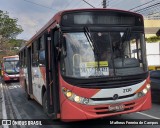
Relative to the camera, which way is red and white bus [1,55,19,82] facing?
toward the camera

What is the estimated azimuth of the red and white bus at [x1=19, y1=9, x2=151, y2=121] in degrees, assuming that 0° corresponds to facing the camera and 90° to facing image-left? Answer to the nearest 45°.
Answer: approximately 315°

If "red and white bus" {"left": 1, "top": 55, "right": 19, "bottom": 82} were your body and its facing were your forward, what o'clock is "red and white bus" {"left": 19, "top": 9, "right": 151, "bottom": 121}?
"red and white bus" {"left": 19, "top": 9, "right": 151, "bottom": 121} is roughly at 12 o'clock from "red and white bus" {"left": 1, "top": 55, "right": 19, "bottom": 82}.

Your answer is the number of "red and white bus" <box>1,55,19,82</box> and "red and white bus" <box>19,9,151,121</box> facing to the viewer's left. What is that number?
0

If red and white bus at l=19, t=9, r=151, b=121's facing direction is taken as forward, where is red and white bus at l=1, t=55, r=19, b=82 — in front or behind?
behind
